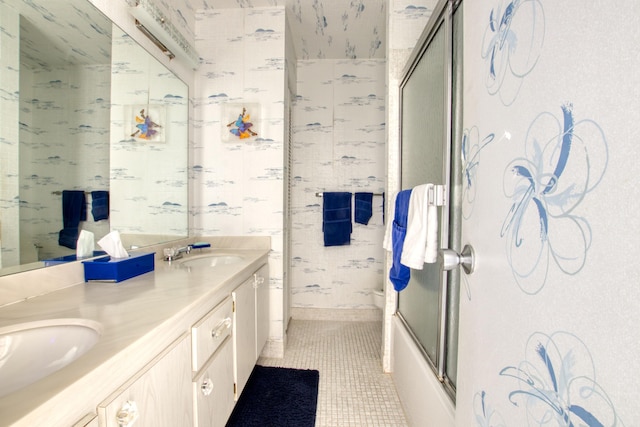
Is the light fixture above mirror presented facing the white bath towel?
yes

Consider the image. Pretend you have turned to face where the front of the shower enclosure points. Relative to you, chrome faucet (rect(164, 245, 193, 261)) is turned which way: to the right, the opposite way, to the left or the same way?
the opposite way

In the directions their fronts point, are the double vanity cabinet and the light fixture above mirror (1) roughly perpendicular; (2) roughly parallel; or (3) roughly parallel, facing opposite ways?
roughly parallel

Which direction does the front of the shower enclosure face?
to the viewer's left

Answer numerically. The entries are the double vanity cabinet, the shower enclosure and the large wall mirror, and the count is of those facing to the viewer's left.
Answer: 1

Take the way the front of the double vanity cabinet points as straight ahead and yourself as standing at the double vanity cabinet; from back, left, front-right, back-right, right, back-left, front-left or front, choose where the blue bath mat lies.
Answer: left

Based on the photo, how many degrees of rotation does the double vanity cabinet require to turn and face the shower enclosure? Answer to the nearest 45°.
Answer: approximately 45° to its left

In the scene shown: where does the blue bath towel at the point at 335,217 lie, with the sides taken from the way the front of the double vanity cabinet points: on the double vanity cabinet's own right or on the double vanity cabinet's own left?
on the double vanity cabinet's own left

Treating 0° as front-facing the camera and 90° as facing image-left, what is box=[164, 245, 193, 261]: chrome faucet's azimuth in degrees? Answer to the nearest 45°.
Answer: approximately 315°

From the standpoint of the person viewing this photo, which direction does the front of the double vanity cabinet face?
facing the viewer and to the right of the viewer

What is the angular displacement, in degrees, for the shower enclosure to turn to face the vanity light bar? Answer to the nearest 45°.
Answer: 0° — it already faces it
